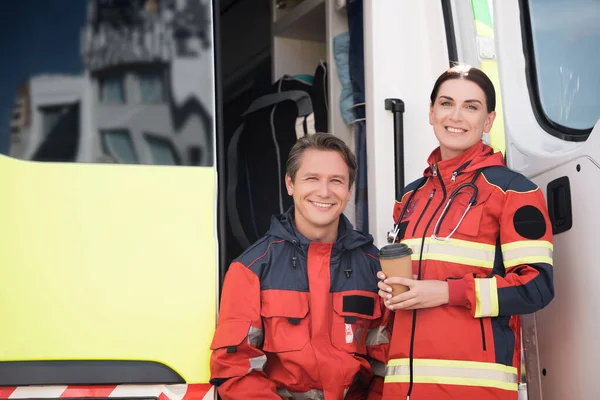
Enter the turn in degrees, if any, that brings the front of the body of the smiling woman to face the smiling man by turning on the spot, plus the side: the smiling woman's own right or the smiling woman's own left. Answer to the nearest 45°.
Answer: approximately 45° to the smiling woman's own right

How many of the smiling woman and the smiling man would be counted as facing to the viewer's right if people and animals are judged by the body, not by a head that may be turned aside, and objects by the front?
0

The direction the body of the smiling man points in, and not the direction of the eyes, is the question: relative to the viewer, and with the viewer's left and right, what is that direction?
facing the viewer

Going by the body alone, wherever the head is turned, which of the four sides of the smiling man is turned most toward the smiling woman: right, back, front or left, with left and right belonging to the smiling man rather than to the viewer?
left
